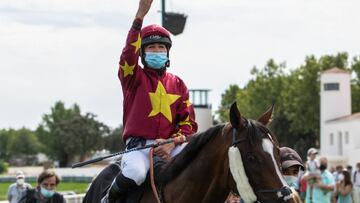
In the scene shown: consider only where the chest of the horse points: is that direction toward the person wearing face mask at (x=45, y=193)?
no

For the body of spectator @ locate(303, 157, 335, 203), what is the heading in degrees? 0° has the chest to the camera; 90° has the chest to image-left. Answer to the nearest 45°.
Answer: approximately 45°

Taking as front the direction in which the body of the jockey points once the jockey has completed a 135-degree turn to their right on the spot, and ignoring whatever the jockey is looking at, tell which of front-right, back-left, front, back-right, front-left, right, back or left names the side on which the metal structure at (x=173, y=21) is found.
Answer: right

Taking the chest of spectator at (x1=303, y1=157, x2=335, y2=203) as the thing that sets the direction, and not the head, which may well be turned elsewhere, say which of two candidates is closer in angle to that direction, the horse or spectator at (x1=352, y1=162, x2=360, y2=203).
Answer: the horse

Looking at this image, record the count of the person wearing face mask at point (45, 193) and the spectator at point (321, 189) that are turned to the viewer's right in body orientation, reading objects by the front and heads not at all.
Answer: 0

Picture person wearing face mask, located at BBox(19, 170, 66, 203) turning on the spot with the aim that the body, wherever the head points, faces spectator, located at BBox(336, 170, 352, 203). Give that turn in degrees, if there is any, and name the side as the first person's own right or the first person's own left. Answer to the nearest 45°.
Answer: approximately 135° to the first person's own left

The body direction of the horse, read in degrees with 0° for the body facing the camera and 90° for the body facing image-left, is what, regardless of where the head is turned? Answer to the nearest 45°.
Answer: approximately 315°

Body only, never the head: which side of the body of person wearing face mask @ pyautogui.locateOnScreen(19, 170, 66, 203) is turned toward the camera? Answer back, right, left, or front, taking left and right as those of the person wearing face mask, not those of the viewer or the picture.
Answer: front

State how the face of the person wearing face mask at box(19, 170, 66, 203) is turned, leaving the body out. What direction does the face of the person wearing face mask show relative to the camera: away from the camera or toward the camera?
toward the camera

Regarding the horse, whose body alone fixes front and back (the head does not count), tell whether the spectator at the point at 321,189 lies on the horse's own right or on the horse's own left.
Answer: on the horse's own left
